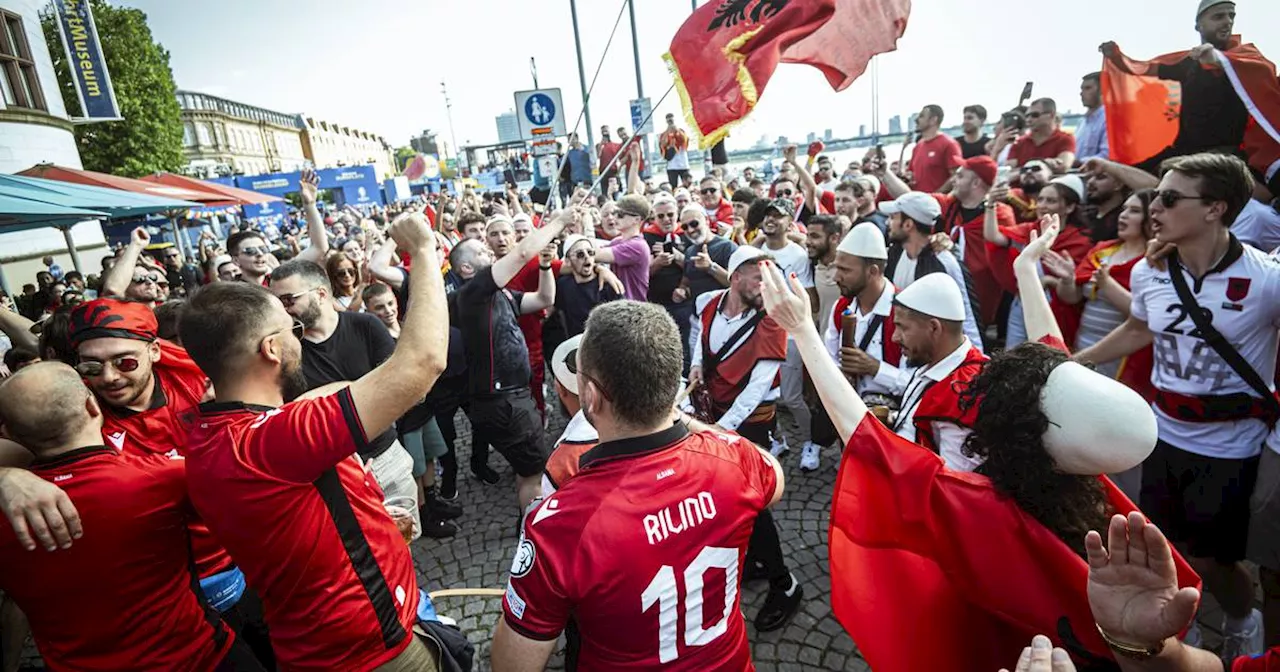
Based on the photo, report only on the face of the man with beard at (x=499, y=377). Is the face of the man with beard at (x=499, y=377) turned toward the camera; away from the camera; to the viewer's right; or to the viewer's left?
to the viewer's right

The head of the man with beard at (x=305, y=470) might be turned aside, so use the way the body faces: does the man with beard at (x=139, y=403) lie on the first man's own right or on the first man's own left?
on the first man's own left

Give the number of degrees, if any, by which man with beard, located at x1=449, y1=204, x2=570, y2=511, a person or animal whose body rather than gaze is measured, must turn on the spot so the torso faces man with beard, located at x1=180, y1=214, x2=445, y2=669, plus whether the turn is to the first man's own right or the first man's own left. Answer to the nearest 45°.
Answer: approximately 90° to the first man's own right

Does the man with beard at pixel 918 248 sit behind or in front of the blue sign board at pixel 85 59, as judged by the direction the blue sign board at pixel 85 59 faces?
in front

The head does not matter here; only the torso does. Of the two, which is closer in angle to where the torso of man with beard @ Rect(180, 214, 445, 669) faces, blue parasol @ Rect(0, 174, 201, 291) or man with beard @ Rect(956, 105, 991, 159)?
the man with beard

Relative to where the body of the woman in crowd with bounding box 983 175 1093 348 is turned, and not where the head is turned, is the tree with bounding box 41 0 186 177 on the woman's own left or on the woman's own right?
on the woman's own right

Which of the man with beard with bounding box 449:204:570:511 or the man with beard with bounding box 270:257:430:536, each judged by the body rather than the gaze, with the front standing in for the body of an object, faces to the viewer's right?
the man with beard with bounding box 449:204:570:511

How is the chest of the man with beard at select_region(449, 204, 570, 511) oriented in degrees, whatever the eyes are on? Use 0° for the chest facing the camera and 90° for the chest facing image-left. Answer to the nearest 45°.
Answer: approximately 270°

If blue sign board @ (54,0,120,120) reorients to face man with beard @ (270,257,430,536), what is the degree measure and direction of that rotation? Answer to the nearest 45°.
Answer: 0° — it already faces them

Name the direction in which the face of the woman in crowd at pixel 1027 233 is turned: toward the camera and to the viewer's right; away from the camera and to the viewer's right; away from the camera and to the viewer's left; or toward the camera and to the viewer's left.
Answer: toward the camera and to the viewer's left

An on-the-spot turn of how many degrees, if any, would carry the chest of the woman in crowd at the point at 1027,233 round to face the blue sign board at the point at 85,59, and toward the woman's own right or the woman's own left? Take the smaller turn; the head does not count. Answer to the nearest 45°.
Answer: approximately 45° to the woman's own right

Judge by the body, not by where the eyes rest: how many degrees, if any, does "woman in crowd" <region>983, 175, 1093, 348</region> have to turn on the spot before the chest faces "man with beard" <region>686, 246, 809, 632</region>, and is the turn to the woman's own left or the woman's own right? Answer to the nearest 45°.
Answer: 0° — they already face them

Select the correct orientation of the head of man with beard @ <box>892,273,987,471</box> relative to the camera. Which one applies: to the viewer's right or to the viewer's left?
to the viewer's left

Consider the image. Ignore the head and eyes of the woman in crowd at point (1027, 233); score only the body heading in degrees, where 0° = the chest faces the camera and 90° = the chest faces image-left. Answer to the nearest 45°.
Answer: approximately 45°

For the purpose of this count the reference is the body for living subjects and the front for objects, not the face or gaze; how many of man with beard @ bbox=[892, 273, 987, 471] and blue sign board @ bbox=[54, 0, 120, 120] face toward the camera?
1

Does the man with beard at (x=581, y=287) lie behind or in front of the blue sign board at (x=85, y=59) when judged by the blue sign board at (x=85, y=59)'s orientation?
in front
